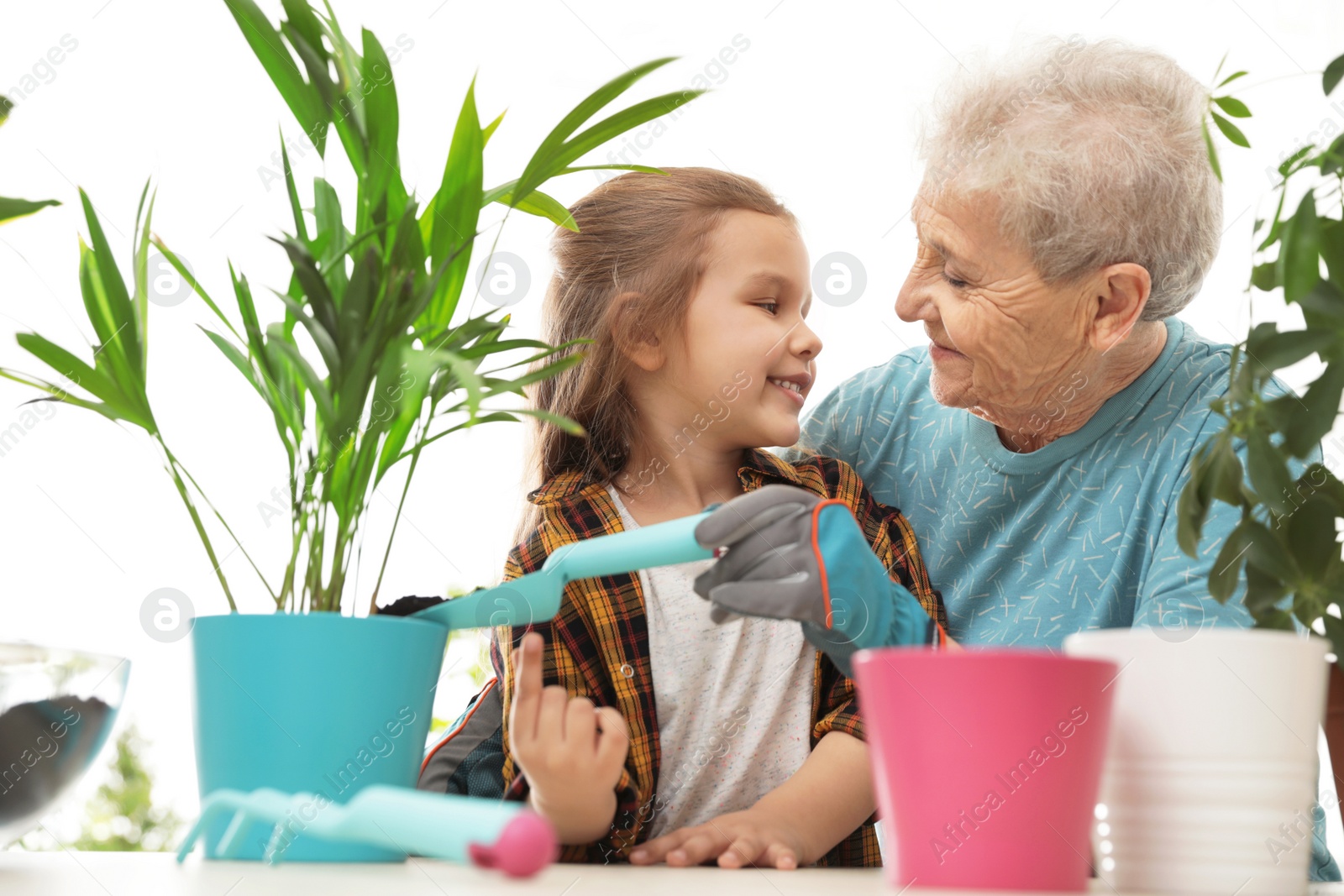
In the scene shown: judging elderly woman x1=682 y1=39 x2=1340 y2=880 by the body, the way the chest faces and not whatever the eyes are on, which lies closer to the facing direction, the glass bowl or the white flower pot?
the glass bowl

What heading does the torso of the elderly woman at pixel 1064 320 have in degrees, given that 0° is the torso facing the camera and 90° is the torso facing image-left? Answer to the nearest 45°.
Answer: approximately 45°

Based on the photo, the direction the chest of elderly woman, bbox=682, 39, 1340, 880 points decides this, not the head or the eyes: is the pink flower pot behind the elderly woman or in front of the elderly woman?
in front

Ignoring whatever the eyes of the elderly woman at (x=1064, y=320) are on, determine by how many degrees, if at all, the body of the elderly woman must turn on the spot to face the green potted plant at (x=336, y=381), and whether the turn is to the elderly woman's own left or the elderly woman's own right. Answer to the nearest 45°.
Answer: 0° — they already face it

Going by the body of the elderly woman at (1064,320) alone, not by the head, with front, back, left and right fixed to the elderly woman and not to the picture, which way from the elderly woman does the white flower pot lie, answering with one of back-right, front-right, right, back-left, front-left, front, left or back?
front-left

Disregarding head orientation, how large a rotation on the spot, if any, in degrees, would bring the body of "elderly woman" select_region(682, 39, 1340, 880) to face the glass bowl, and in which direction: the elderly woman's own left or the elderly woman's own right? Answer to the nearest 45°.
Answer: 0° — they already face it

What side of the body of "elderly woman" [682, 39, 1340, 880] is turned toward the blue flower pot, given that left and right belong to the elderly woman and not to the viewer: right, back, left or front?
front
